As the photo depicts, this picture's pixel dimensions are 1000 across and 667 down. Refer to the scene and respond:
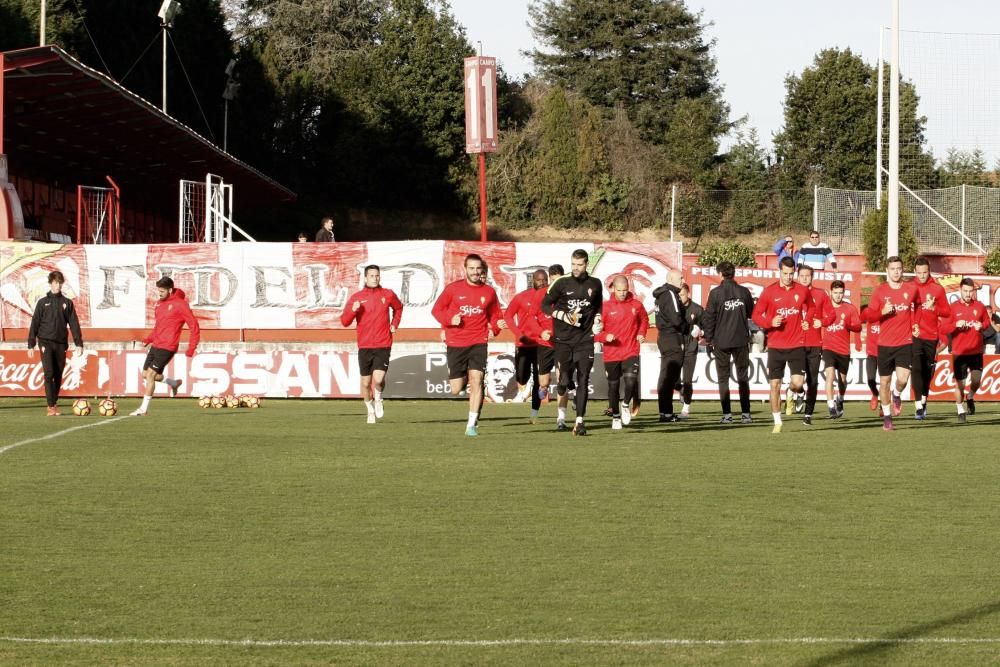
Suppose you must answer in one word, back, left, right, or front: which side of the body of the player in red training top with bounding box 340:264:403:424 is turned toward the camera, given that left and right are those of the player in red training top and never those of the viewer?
front

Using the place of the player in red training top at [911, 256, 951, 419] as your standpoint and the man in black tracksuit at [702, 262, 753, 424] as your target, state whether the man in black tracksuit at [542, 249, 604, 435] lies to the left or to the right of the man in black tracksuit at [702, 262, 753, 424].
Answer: left

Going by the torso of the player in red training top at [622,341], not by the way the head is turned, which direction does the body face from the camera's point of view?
toward the camera

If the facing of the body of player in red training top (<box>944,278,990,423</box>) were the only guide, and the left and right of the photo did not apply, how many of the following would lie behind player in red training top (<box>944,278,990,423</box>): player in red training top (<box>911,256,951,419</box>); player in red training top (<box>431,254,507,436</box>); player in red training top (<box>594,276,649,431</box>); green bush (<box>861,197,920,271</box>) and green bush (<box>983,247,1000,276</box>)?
2

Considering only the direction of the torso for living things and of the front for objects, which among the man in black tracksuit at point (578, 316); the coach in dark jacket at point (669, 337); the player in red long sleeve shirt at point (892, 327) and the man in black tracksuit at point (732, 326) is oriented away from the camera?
the man in black tracksuit at point (732, 326)

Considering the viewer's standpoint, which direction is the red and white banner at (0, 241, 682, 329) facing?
facing the viewer

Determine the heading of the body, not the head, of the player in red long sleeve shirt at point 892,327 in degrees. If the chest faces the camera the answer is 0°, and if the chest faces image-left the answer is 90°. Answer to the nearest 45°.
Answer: approximately 0°

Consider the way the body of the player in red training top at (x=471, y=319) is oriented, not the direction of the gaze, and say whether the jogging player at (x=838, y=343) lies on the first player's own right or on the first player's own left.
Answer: on the first player's own left
